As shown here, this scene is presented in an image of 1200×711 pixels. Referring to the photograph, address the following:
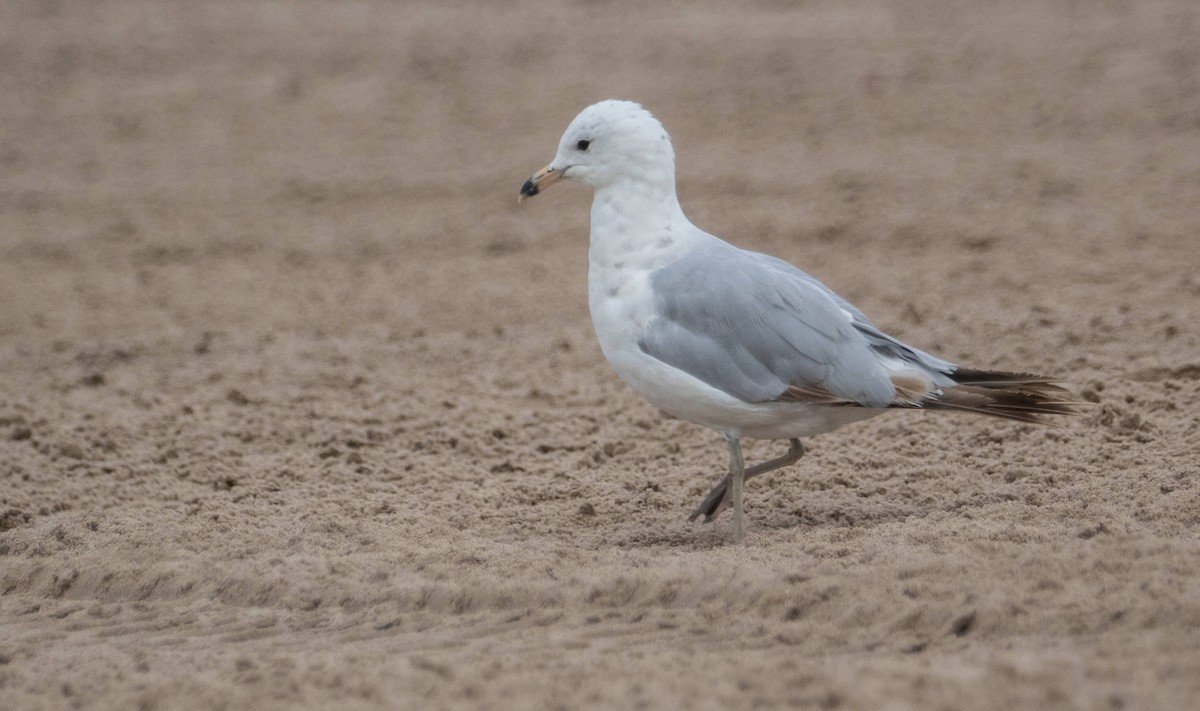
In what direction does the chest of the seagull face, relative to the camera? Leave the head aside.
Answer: to the viewer's left
